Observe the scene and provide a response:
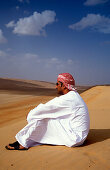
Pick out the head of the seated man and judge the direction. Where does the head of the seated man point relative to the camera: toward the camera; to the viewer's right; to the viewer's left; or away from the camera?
to the viewer's left

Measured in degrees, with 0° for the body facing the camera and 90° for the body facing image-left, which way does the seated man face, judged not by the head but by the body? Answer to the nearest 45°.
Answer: approximately 90°
